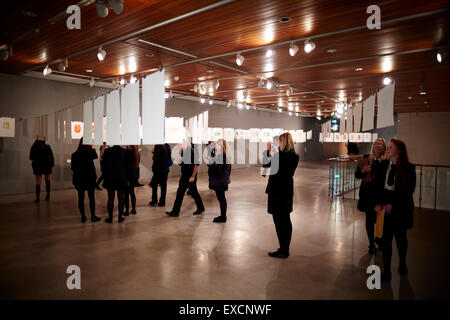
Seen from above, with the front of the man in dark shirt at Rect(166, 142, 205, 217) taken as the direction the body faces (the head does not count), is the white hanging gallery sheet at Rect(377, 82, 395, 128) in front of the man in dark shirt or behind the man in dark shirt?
behind

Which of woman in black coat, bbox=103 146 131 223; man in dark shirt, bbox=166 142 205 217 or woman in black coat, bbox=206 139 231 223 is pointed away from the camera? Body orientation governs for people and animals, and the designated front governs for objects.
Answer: woman in black coat, bbox=103 146 131 223

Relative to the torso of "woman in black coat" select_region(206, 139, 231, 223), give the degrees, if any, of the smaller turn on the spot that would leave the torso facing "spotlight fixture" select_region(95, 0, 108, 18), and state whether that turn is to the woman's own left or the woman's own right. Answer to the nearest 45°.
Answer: approximately 45° to the woman's own left

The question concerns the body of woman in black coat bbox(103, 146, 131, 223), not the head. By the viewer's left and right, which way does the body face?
facing away from the viewer

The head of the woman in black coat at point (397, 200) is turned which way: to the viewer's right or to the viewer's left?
to the viewer's left

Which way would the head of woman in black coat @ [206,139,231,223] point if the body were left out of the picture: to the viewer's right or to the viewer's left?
to the viewer's left

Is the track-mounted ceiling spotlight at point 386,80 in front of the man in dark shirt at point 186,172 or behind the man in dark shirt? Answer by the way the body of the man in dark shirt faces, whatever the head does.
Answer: behind

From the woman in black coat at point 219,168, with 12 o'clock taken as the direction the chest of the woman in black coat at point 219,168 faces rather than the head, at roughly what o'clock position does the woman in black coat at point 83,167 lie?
the woman in black coat at point 83,167 is roughly at 12 o'clock from the woman in black coat at point 219,168.

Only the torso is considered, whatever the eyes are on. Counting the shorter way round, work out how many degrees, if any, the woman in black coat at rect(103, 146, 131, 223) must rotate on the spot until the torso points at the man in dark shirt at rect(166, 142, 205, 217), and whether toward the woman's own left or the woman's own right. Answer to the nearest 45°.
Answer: approximately 90° to the woman's own right

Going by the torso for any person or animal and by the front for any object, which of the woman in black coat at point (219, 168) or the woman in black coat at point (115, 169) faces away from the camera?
the woman in black coat at point (115, 169)

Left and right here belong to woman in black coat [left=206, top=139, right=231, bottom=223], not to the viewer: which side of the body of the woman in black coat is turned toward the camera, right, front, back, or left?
left
